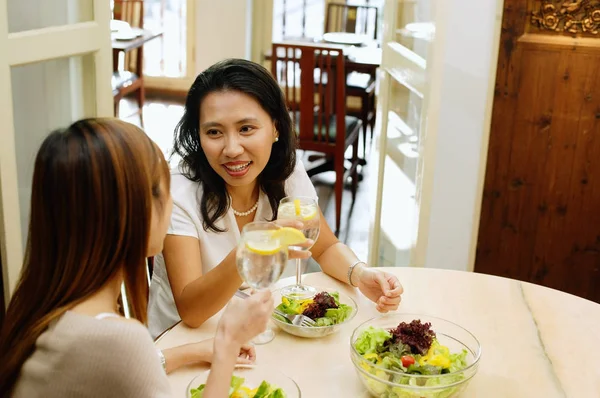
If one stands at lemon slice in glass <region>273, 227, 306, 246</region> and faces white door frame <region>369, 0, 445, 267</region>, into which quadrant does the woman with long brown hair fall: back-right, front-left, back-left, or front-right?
back-left

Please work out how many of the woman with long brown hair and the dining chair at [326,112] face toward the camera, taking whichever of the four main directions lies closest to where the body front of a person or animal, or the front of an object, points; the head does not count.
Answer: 0

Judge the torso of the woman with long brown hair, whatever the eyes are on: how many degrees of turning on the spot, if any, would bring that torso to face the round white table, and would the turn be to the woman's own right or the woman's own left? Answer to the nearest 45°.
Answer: approximately 45° to the woman's own right

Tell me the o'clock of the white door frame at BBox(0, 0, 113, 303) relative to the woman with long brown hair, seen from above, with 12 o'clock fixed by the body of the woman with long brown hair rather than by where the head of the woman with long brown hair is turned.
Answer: The white door frame is roughly at 10 o'clock from the woman with long brown hair.

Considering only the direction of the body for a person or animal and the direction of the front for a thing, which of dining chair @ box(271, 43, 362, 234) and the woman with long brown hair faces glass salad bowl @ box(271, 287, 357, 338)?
the woman with long brown hair

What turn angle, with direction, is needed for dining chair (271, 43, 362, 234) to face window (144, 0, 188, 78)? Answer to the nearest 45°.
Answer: approximately 90° to its left

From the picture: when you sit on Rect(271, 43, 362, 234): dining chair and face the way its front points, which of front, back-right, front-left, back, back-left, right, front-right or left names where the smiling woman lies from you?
back-right

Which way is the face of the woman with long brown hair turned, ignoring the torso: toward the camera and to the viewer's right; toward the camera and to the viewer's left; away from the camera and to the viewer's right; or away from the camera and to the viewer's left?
away from the camera and to the viewer's right

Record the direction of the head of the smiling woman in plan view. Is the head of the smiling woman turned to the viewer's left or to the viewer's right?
to the viewer's left

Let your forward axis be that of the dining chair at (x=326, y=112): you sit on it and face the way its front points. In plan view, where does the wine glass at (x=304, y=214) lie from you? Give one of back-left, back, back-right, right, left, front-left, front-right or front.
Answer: back-right

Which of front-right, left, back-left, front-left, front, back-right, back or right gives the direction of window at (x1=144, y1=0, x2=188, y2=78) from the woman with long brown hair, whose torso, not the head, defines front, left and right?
front-left

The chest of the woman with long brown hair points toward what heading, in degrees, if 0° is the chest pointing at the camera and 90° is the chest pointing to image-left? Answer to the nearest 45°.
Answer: approximately 225°

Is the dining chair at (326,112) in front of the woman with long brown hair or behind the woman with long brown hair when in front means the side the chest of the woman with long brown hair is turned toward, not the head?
in front

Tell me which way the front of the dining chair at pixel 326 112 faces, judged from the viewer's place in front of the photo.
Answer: facing away from the viewer and to the right of the viewer

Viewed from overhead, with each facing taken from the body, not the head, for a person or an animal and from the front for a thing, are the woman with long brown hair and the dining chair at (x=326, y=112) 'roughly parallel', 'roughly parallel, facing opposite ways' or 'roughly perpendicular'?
roughly parallel
